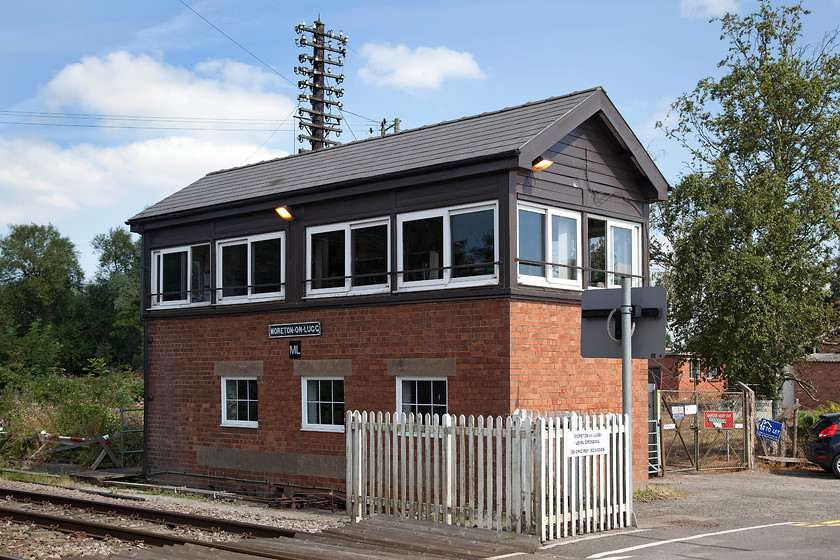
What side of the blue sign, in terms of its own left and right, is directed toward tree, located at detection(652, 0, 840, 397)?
back

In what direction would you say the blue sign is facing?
toward the camera

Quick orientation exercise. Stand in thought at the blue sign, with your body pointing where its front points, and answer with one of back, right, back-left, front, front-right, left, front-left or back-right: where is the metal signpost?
front

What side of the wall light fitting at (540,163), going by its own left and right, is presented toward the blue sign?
left

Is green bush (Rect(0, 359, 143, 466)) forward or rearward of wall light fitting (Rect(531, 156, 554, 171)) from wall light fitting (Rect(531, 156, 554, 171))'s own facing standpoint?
rearward

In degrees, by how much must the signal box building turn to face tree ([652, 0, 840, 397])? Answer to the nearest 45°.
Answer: approximately 180°

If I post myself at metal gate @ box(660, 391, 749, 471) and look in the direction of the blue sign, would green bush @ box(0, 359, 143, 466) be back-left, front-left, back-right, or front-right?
back-left

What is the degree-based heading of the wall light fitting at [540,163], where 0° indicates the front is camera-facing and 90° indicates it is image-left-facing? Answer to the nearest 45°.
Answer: approximately 315°

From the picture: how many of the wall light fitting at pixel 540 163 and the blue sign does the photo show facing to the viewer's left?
0

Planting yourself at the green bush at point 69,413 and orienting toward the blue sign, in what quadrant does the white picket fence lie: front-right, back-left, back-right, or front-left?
front-right

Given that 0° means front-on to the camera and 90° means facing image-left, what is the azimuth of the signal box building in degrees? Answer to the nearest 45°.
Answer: approximately 45°
